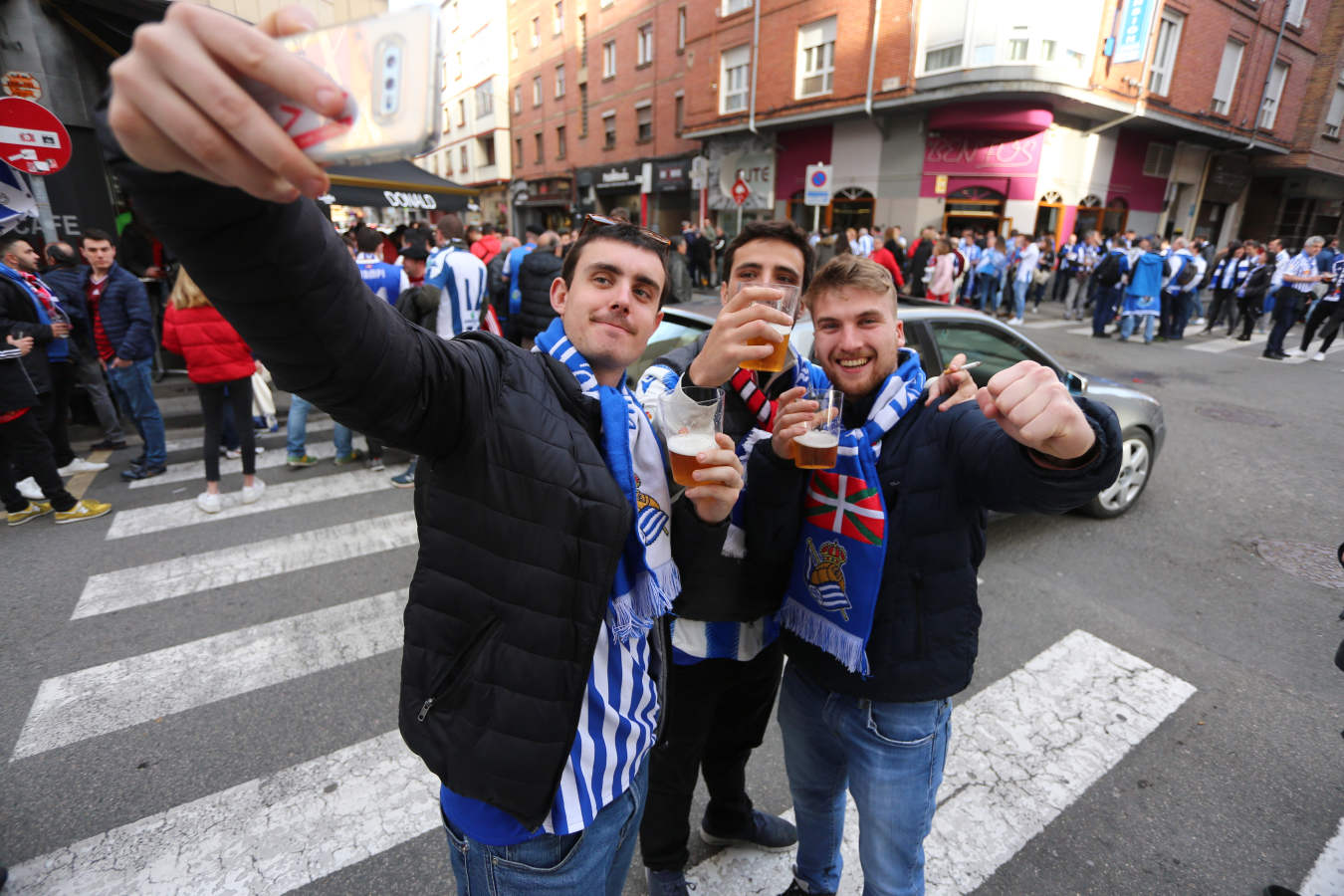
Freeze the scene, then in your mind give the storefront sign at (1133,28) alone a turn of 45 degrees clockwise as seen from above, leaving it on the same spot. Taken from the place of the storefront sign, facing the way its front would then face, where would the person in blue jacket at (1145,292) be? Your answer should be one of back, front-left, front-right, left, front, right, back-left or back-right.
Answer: front-left

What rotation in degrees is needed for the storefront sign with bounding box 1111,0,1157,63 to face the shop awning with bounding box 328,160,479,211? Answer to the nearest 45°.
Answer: approximately 45° to its right

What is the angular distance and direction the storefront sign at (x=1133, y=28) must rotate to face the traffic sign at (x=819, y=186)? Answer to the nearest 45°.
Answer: approximately 45° to its right

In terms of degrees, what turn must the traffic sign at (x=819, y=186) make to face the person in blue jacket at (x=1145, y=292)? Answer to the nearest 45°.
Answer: approximately 90° to its left

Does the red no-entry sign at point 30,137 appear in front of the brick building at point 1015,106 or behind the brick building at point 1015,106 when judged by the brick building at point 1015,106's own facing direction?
in front

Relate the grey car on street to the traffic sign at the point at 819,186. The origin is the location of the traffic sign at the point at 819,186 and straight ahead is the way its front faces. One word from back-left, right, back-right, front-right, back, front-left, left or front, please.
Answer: front

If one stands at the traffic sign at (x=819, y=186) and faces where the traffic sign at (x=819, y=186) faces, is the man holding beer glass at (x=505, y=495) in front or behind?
in front

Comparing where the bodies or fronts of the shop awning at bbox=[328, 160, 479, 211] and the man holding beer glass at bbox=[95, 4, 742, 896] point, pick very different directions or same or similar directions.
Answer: same or similar directions

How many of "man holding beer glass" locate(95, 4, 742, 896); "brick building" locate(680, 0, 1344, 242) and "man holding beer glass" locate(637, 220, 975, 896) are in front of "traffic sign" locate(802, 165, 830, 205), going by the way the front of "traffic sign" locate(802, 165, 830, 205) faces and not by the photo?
2

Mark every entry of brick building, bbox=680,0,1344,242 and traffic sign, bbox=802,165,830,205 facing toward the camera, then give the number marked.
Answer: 2

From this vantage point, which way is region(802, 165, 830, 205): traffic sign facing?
toward the camera

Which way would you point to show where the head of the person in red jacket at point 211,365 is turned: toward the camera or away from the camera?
away from the camera

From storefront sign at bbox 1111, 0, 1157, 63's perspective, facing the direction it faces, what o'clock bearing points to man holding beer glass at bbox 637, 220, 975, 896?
The man holding beer glass is roughly at 12 o'clock from the storefront sign.

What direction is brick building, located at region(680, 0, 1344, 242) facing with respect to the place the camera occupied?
facing the viewer

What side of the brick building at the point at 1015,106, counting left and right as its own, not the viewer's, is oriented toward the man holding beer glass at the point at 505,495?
front

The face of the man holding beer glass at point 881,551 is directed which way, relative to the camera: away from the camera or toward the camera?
toward the camera

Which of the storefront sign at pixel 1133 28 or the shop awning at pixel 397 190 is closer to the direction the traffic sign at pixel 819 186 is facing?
the shop awning

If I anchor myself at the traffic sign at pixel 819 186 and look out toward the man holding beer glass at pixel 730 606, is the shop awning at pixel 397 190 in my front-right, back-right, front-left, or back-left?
front-right

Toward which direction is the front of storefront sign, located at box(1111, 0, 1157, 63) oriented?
toward the camera

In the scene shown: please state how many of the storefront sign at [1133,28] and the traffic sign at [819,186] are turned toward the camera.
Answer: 2
